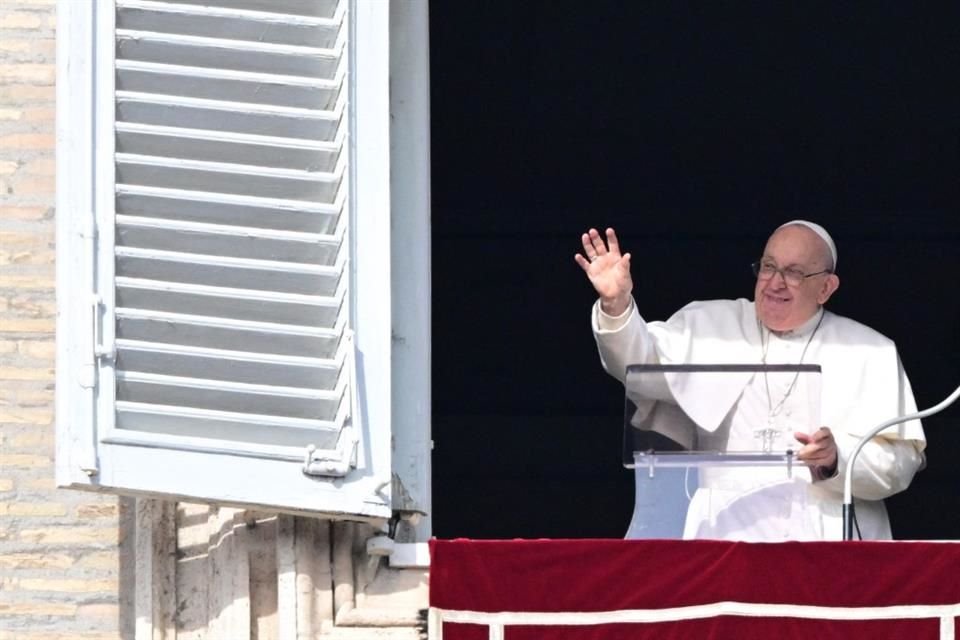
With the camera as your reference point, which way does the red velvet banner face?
facing the viewer

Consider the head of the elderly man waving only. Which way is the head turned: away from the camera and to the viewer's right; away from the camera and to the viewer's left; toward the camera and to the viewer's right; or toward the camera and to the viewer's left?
toward the camera and to the viewer's left

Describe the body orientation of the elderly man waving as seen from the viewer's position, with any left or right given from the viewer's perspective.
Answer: facing the viewer and to the left of the viewer

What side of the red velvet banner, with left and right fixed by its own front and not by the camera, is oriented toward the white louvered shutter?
right

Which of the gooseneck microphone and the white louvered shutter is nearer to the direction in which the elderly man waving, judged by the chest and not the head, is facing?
the white louvered shutter

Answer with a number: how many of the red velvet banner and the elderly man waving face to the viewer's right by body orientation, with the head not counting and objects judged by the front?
0
